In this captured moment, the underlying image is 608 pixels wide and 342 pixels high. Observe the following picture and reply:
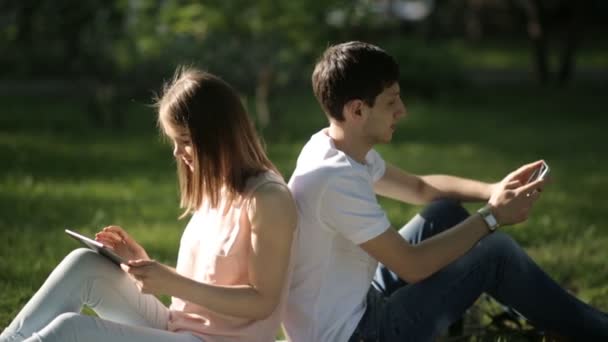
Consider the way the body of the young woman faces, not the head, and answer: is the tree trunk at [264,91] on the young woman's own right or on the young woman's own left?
on the young woman's own right

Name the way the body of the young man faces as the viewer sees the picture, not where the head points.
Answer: to the viewer's right

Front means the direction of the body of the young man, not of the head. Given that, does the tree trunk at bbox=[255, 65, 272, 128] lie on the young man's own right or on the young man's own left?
on the young man's own left

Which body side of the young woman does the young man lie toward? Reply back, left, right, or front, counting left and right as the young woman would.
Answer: back

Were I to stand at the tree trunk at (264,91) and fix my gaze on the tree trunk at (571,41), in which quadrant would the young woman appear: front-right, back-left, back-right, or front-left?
back-right

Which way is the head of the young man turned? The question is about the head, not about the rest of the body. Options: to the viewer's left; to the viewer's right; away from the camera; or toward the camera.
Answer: to the viewer's right

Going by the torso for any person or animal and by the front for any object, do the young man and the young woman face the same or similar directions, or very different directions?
very different directions

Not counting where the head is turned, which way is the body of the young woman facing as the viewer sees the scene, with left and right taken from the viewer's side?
facing to the left of the viewer

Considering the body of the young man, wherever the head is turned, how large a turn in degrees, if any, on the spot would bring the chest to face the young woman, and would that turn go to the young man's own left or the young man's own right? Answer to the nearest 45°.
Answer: approximately 180°

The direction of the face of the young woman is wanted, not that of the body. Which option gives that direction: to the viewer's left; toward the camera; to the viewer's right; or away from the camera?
to the viewer's left

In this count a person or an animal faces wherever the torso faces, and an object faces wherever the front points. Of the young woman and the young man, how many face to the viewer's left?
1

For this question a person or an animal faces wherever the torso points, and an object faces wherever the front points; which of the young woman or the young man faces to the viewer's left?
the young woman

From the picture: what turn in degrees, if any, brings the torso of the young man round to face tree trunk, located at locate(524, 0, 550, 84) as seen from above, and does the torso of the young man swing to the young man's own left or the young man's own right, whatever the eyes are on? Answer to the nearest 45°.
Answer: approximately 90° to the young man's own left

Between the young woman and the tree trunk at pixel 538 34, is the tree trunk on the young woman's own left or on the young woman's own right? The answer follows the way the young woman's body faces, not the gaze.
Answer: on the young woman's own right
